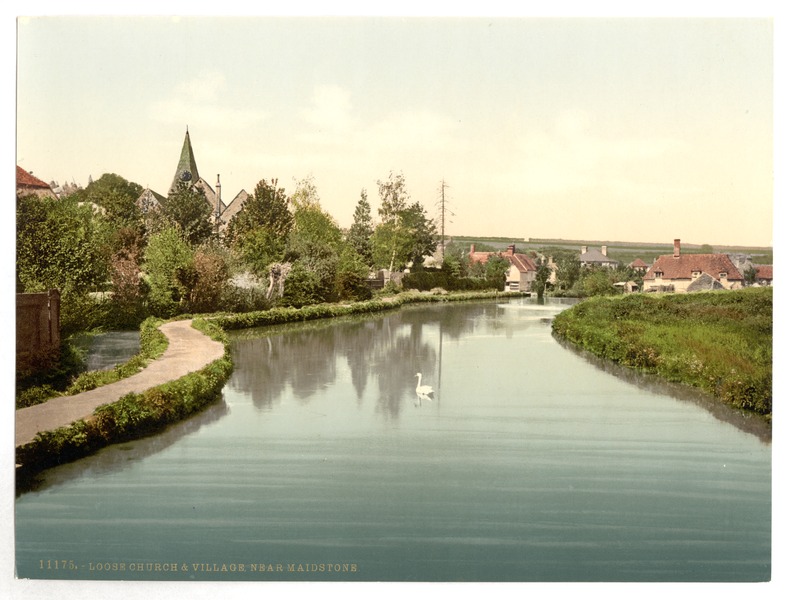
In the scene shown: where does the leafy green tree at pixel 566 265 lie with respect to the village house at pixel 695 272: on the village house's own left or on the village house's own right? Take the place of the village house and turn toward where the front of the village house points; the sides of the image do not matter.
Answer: on the village house's own right

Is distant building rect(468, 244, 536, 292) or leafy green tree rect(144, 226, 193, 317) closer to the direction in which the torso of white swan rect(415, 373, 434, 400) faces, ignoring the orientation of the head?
the leafy green tree

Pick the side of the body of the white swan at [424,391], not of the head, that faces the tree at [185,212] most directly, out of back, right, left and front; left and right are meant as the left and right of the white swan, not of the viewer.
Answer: front

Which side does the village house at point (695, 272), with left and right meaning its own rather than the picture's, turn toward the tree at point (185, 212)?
right

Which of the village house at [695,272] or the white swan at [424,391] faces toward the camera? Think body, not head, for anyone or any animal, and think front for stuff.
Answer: the village house

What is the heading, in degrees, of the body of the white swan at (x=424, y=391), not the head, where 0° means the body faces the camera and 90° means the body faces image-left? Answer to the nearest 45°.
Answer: approximately 90°

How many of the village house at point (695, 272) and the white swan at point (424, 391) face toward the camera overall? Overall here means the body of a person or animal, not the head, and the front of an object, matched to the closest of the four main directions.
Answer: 1

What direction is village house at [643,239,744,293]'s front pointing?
toward the camera
